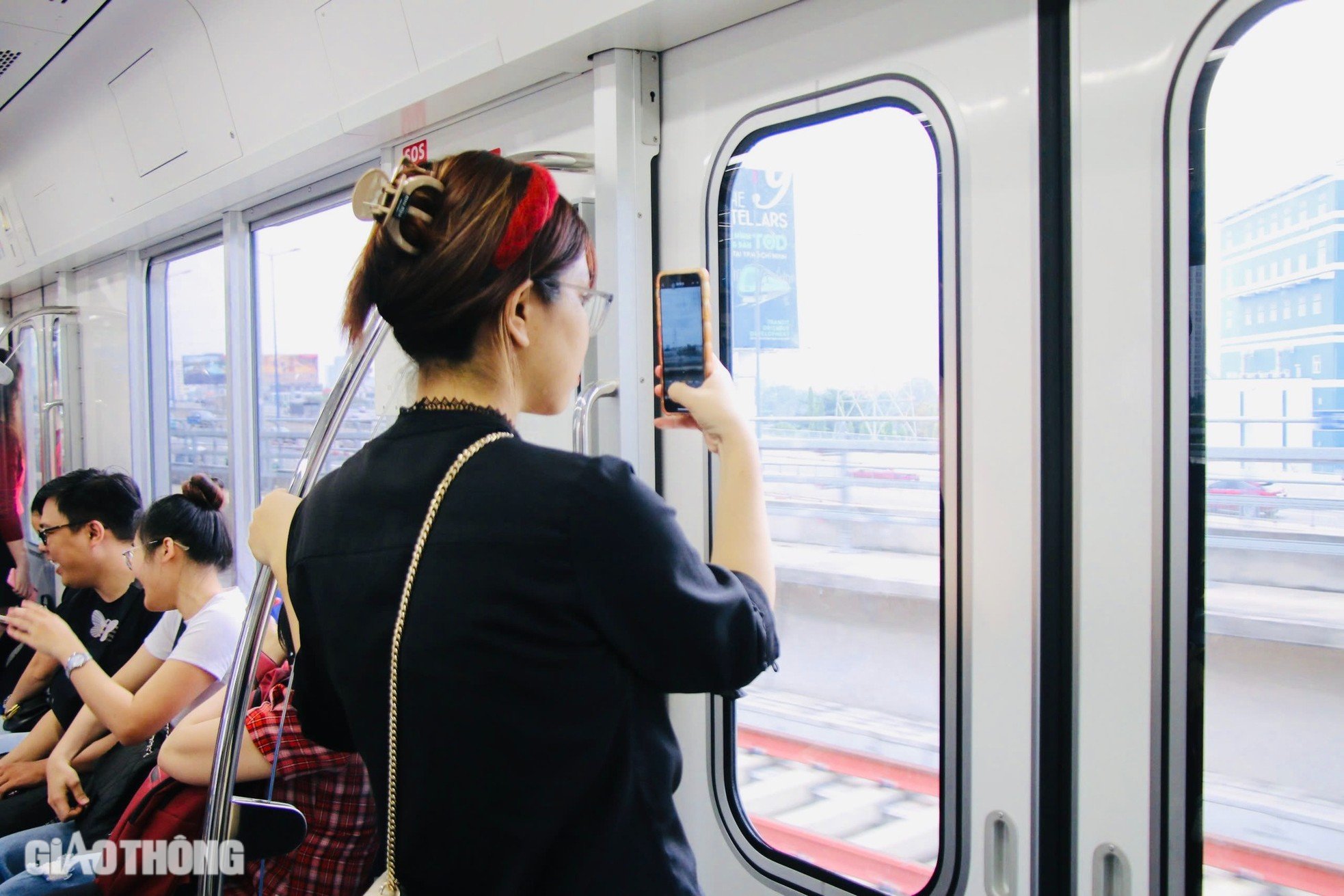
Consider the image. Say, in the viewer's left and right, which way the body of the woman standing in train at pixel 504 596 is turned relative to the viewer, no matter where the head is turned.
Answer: facing away from the viewer and to the right of the viewer

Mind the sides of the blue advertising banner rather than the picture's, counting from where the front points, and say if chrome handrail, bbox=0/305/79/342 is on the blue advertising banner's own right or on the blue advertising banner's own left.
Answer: on the blue advertising banner's own right

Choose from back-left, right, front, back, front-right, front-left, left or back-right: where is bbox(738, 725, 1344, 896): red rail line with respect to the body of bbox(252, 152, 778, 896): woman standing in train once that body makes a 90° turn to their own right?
left

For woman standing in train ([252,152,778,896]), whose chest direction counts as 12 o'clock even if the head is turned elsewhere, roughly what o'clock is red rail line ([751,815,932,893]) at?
The red rail line is roughly at 12 o'clock from the woman standing in train.

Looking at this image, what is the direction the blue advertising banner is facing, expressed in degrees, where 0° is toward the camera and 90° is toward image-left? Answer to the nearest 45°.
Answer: approximately 0°

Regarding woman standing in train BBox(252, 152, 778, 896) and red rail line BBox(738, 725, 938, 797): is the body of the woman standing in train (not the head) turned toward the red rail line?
yes

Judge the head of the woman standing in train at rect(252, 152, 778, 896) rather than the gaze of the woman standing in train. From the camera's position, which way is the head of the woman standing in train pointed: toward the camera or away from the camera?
away from the camera
